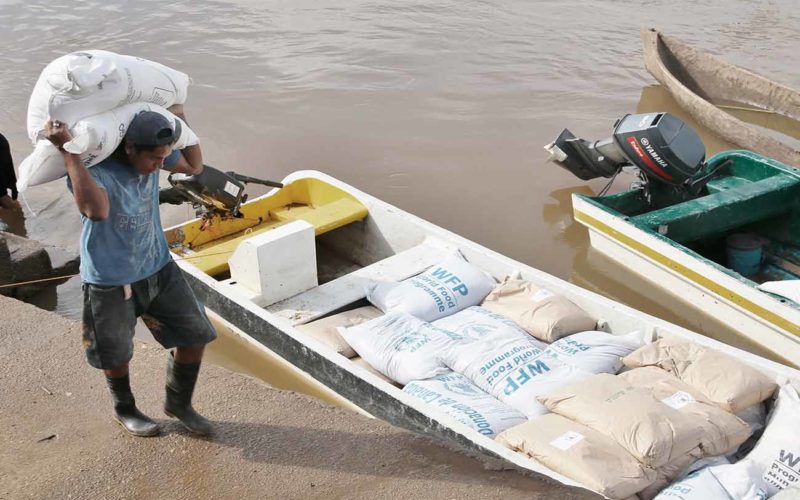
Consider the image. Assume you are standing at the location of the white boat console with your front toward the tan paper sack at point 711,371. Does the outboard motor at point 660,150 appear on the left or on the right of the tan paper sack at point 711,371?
left

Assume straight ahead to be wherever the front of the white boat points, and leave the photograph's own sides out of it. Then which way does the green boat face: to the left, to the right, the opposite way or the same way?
the same way

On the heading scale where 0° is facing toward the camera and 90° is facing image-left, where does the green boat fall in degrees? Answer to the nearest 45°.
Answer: approximately 315°

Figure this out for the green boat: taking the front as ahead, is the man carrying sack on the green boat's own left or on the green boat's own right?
on the green boat's own right

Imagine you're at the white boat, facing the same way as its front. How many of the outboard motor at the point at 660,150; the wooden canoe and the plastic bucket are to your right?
0

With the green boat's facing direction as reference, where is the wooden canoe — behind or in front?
behind

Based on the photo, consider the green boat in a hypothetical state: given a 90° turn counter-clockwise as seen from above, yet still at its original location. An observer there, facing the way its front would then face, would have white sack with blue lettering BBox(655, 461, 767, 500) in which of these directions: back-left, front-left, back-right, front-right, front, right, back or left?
back-right

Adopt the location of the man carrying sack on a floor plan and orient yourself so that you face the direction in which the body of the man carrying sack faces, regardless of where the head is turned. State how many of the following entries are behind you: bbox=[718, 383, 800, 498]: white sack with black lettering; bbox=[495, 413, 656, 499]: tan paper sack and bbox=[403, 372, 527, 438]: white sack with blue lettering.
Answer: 0

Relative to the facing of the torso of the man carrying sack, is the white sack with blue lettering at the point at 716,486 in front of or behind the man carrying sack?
in front

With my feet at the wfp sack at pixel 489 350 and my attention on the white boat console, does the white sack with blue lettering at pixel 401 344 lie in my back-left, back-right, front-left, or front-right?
front-left

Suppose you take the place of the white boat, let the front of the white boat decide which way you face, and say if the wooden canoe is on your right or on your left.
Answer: on your left

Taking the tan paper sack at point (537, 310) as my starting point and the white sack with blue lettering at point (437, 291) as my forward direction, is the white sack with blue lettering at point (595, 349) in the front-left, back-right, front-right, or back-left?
back-left
